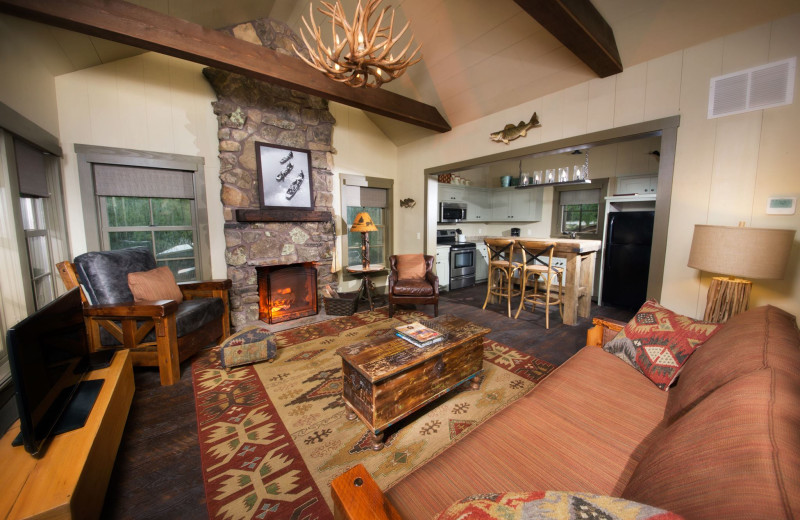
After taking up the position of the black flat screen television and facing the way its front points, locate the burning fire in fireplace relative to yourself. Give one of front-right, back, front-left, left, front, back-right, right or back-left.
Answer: left

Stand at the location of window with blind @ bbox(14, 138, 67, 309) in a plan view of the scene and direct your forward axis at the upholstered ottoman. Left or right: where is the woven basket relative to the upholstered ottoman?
left

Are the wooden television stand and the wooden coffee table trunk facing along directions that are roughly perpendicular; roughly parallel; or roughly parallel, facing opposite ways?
roughly perpendicular

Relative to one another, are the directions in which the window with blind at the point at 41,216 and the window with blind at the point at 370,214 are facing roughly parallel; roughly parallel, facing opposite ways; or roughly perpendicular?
roughly perpendicular

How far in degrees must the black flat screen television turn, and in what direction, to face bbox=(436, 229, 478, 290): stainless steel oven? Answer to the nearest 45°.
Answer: approximately 45° to its left
